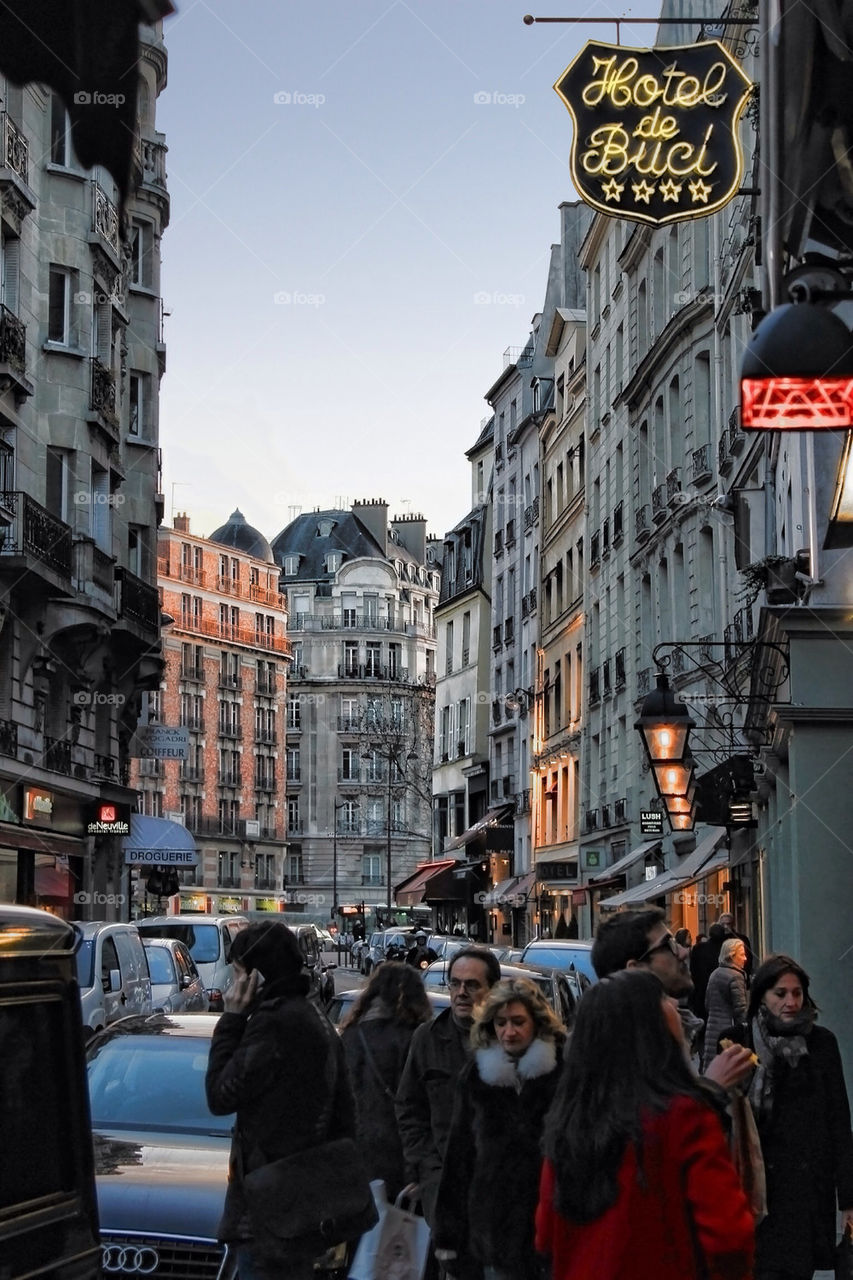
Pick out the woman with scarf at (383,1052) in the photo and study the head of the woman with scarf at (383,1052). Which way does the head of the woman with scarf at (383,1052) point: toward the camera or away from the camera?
away from the camera

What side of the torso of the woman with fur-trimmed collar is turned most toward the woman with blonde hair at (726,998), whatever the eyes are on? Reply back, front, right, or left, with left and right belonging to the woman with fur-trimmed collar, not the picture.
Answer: back

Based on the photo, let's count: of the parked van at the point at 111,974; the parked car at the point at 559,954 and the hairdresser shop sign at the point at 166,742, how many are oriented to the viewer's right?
0

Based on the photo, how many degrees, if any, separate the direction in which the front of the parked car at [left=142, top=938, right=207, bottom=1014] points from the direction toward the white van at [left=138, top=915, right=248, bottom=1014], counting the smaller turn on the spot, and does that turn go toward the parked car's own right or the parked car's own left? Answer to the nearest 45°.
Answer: approximately 135° to the parked car's own right

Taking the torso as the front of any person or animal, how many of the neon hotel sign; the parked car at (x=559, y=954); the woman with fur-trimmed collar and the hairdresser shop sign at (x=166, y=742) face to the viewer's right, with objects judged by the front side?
0

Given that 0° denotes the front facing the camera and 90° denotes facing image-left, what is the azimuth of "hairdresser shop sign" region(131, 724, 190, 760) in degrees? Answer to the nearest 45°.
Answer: approximately 0°

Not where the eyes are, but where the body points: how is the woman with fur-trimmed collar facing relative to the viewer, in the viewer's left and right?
facing the viewer

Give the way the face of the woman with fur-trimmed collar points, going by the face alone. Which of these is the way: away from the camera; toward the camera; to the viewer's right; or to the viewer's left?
toward the camera

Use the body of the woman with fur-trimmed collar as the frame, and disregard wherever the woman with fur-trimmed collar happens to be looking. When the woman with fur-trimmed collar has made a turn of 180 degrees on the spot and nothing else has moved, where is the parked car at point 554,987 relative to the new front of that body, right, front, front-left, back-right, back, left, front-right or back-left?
front
